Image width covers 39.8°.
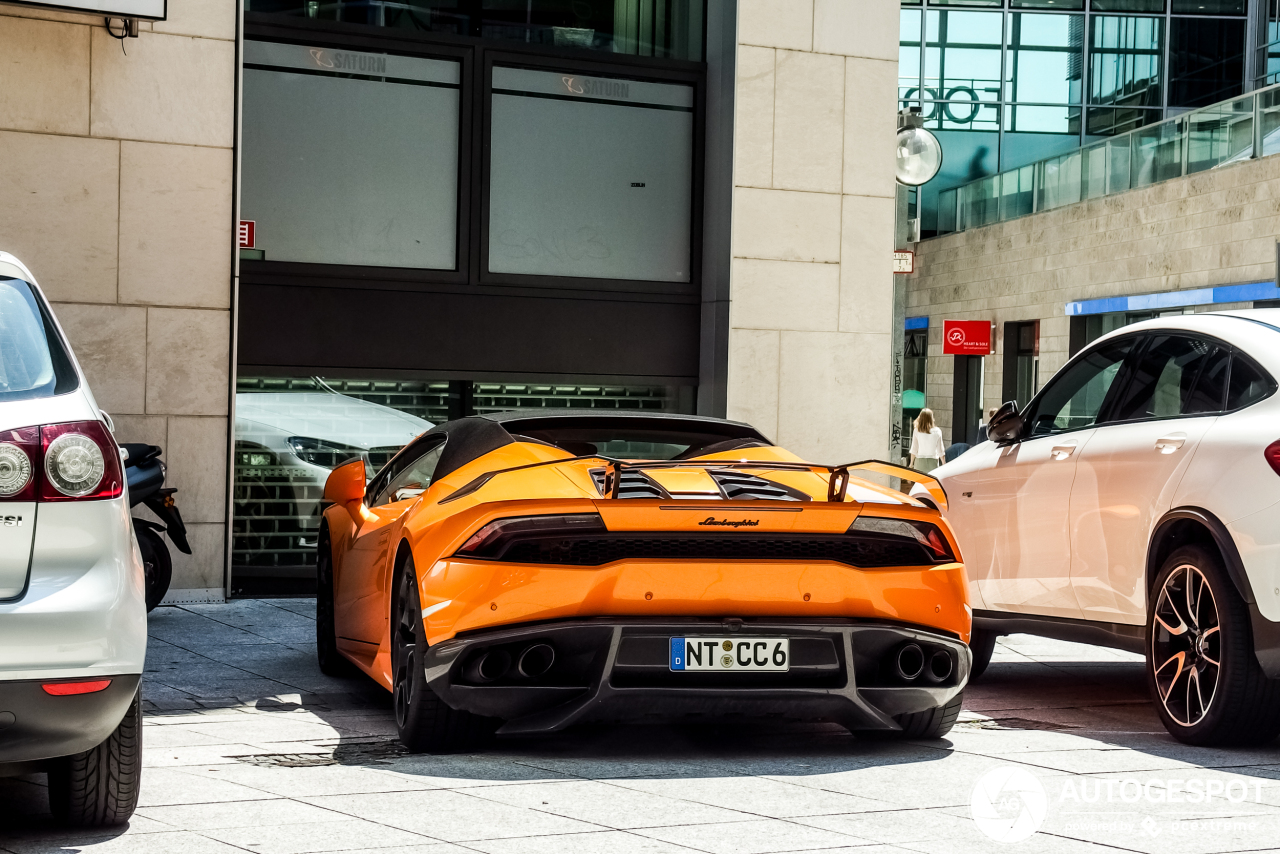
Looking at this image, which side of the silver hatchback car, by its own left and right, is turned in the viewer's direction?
back

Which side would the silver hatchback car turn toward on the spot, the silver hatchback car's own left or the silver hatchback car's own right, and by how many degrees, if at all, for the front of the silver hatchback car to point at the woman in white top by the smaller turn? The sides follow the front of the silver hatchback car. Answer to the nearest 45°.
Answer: approximately 45° to the silver hatchback car's own right

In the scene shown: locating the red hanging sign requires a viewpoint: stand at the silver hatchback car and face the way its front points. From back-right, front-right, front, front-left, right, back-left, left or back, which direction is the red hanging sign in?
front-right

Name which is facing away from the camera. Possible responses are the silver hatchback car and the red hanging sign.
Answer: the silver hatchback car

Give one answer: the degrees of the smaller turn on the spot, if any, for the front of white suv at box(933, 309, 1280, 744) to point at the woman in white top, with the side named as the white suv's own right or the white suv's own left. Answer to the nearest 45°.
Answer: approximately 45° to the white suv's own right

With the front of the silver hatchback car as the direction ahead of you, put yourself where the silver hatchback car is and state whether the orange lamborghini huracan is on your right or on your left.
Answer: on your right

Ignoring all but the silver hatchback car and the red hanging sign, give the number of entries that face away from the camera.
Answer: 1

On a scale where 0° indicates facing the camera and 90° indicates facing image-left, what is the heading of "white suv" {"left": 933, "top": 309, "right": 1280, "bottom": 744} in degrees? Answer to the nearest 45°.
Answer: approximately 135°

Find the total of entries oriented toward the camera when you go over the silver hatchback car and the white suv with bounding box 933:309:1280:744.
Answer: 0

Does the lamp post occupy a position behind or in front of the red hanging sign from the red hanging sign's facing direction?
in front

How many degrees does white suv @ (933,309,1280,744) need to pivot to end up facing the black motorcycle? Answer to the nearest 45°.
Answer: approximately 45° to its left
